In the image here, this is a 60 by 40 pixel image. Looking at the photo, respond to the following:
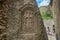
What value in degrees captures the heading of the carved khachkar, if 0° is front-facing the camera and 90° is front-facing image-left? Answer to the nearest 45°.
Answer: approximately 0°
